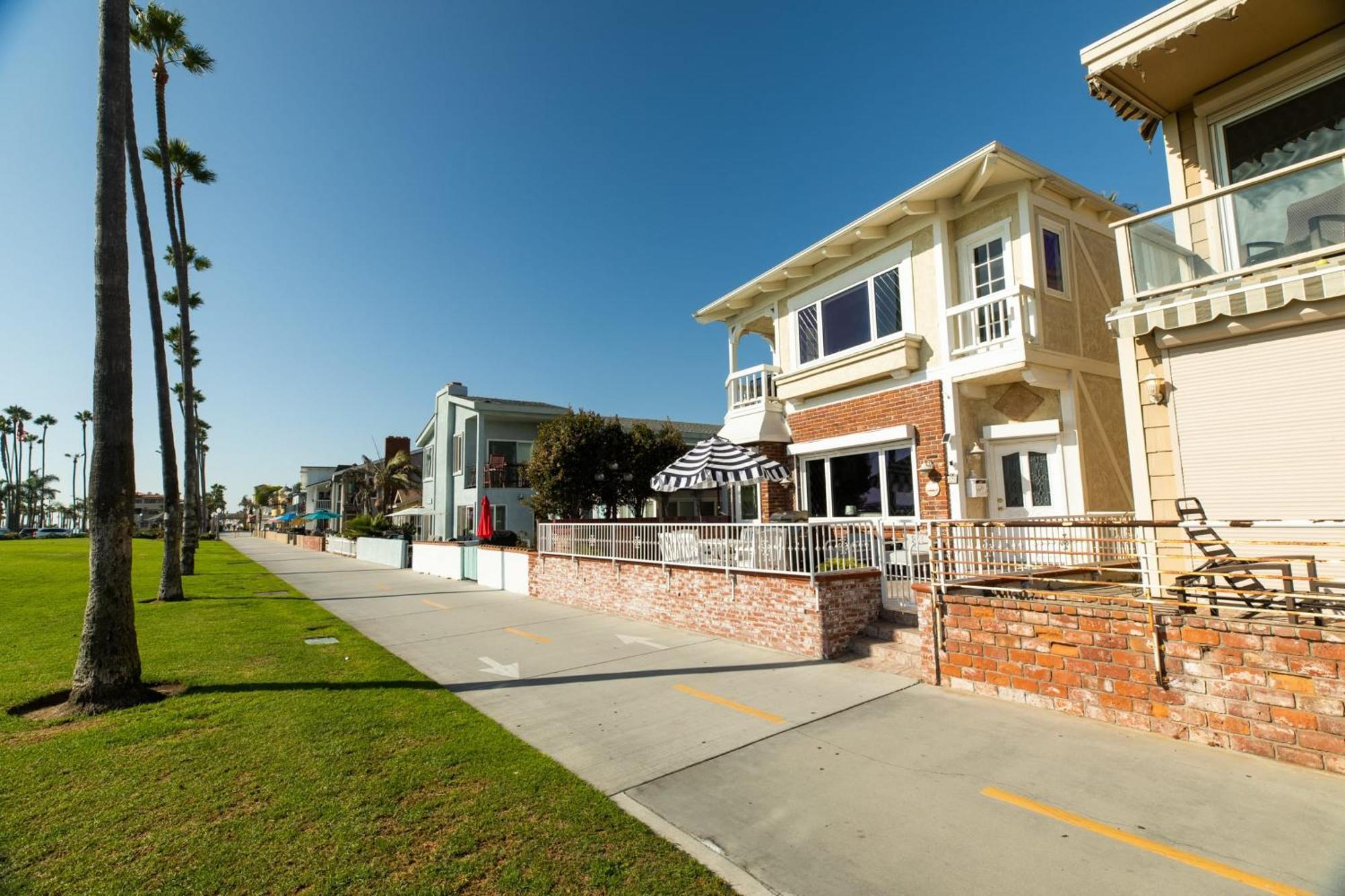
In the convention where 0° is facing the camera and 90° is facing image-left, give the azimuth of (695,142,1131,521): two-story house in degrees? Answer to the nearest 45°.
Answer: approximately 45°

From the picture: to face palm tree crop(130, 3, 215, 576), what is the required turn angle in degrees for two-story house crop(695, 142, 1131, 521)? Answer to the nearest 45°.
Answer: approximately 45° to its right

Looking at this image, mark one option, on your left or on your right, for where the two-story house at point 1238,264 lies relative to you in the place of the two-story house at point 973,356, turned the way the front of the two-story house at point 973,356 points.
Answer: on your left

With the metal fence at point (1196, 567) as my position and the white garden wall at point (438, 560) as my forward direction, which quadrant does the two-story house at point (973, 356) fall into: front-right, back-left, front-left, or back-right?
front-right

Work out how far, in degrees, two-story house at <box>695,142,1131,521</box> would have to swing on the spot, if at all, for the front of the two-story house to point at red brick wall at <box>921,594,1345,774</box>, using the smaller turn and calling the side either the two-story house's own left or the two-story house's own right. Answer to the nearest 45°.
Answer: approximately 45° to the two-story house's own left

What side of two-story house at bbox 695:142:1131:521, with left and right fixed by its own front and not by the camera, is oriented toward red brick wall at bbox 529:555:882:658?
front
